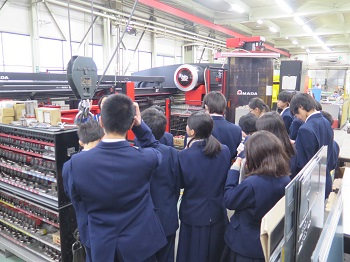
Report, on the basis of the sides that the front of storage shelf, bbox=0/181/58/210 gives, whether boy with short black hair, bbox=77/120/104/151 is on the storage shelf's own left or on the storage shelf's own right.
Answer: on the storage shelf's own left

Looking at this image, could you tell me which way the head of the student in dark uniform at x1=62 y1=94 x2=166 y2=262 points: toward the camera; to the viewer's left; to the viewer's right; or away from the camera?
away from the camera

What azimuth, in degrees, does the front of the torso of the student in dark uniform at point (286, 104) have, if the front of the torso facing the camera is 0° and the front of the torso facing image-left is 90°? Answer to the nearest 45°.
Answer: approximately 90°

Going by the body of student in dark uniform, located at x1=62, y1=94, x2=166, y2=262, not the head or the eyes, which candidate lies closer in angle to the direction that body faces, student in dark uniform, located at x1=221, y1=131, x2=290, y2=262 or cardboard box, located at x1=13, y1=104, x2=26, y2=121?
the cardboard box

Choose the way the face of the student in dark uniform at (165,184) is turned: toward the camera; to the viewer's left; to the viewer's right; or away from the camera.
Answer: away from the camera

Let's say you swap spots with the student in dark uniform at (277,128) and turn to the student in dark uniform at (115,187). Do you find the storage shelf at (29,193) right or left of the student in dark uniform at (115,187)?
right

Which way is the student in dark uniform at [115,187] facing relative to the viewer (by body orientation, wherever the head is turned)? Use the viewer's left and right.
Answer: facing away from the viewer

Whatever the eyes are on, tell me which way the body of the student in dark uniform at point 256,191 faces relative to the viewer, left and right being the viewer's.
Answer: facing away from the viewer and to the left of the viewer

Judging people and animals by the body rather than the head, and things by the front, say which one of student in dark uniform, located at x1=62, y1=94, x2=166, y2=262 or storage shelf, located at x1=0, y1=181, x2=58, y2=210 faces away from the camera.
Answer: the student in dark uniform

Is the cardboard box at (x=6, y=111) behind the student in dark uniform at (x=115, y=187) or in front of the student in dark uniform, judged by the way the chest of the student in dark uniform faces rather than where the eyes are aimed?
in front

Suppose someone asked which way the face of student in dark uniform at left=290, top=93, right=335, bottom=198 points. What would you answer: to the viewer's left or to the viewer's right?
to the viewer's left

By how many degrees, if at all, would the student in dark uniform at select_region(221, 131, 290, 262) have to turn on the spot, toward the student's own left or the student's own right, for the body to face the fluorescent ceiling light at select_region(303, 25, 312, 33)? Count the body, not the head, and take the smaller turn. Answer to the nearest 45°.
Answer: approximately 45° to the student's own right

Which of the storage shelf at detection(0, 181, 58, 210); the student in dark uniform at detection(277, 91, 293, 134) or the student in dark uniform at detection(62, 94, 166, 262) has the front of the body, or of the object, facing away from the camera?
the student in dark uniform at detection(62, 94, 166, 262)
